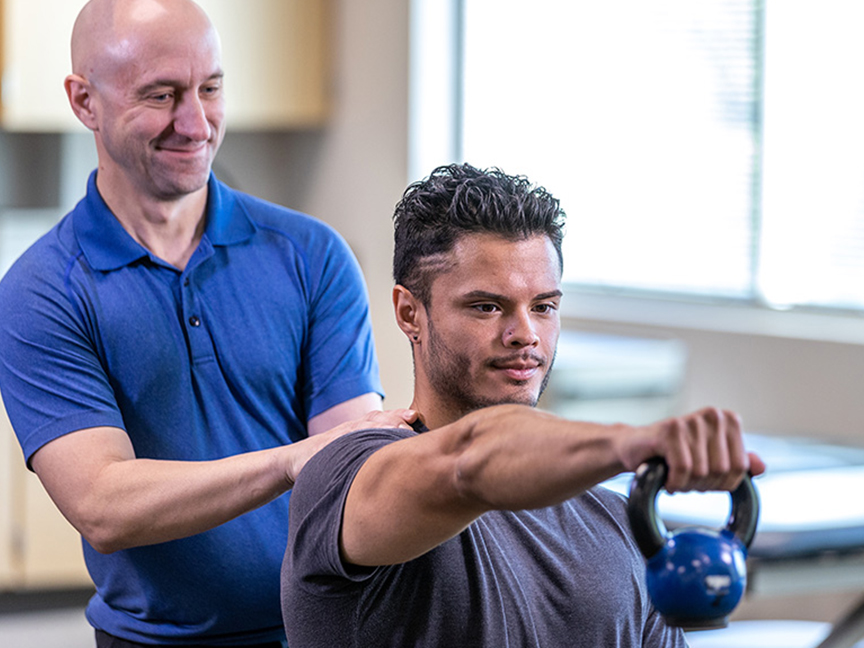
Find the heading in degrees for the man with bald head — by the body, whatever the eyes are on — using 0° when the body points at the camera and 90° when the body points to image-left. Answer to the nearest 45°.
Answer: approximately 315°

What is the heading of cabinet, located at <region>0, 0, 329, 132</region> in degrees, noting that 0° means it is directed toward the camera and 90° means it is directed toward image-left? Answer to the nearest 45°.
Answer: approximately 0°

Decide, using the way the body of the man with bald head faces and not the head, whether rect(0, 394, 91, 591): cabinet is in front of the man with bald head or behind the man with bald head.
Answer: behind
